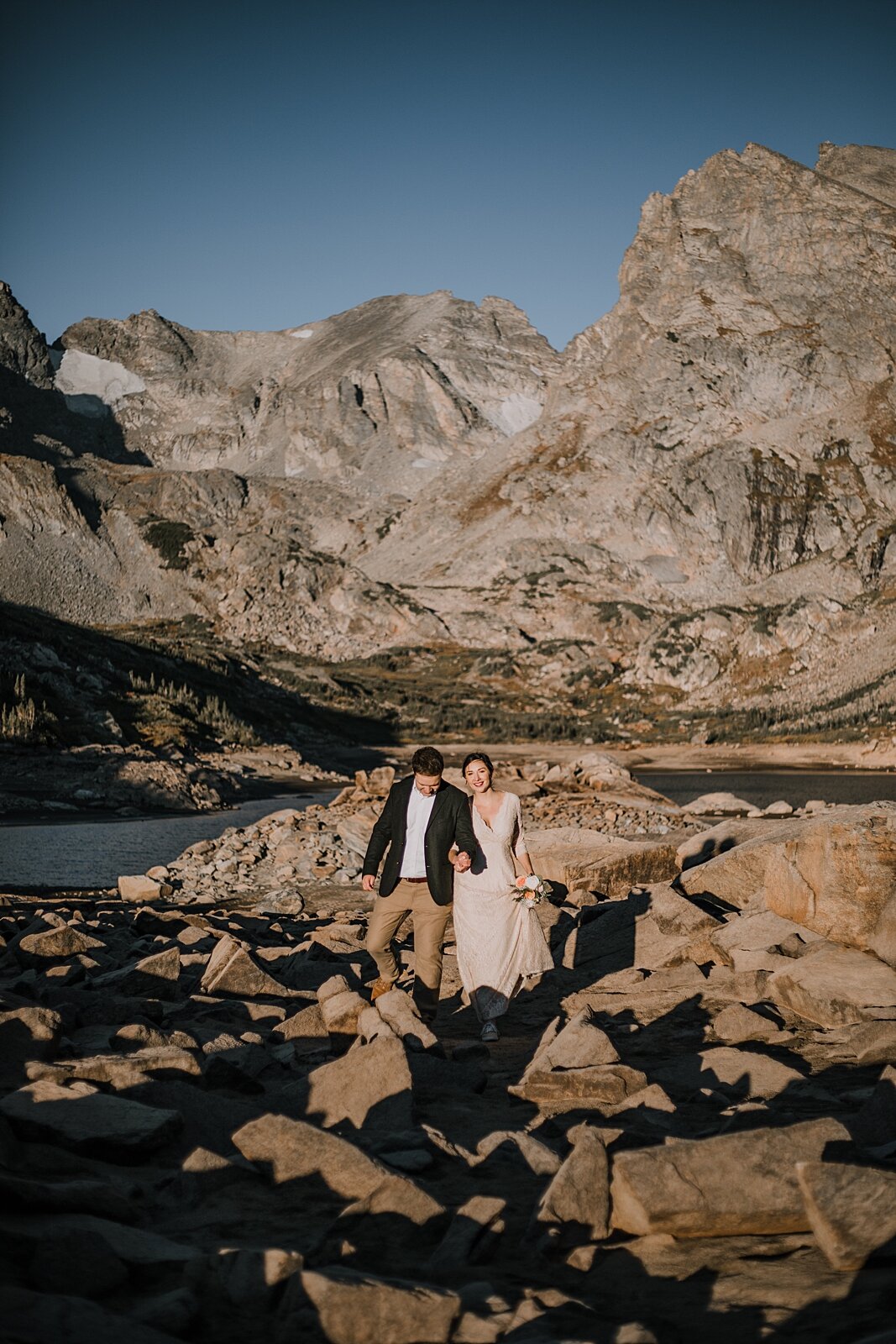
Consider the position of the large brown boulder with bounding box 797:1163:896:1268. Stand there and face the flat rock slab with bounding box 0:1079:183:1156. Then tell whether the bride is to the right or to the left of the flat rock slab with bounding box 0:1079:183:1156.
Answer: right

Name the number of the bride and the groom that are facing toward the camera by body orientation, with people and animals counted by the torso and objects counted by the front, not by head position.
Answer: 2

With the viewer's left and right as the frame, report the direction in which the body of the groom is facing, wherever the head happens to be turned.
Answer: facing the viewer

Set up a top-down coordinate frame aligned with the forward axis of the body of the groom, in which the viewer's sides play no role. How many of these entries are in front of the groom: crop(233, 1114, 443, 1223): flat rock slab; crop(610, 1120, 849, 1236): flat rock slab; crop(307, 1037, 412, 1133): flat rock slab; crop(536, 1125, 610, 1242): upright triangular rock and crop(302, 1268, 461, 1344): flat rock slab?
5

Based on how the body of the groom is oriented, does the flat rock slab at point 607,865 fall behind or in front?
behind

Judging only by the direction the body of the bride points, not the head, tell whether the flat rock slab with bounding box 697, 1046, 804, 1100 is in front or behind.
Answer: in front

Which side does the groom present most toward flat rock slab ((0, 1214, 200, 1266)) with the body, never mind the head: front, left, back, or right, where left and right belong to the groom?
front

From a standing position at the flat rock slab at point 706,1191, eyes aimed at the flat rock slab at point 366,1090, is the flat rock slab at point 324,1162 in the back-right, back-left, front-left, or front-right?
front-left

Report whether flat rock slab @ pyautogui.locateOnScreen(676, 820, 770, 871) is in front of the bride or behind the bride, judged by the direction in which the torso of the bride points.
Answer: behind

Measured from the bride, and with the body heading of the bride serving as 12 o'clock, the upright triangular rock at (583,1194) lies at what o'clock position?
The upright triangular rock is roughly at 12 o'clock from the bride.

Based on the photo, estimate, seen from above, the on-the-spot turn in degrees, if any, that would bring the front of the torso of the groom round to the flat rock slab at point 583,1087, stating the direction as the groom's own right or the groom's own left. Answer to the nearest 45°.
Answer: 0° — they already face it

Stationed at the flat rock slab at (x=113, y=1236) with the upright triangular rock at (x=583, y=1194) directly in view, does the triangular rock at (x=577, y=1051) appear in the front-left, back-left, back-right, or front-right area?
front-left
